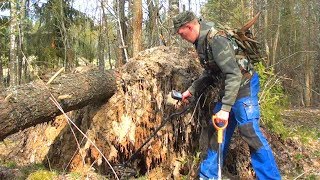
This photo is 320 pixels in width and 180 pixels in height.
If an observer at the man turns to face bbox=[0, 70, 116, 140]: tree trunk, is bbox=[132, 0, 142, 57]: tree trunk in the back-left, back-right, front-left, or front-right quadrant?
front-right

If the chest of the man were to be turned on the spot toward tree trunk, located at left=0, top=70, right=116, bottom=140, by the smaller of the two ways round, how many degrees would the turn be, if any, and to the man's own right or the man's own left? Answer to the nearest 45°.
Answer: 0° — they already face it

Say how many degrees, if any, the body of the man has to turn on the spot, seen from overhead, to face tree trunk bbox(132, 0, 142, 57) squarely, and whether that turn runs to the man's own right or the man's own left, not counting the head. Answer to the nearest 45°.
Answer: approximately 45° to the man's own right

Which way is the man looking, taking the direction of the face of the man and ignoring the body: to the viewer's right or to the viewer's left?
to the viewer's left

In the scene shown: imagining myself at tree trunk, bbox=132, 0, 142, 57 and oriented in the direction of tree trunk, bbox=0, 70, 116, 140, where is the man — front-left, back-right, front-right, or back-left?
front-left

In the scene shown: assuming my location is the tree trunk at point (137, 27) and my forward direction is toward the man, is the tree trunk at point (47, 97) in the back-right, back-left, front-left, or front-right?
front-right

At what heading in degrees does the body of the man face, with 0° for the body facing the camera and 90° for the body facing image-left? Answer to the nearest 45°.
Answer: approximately 90°
